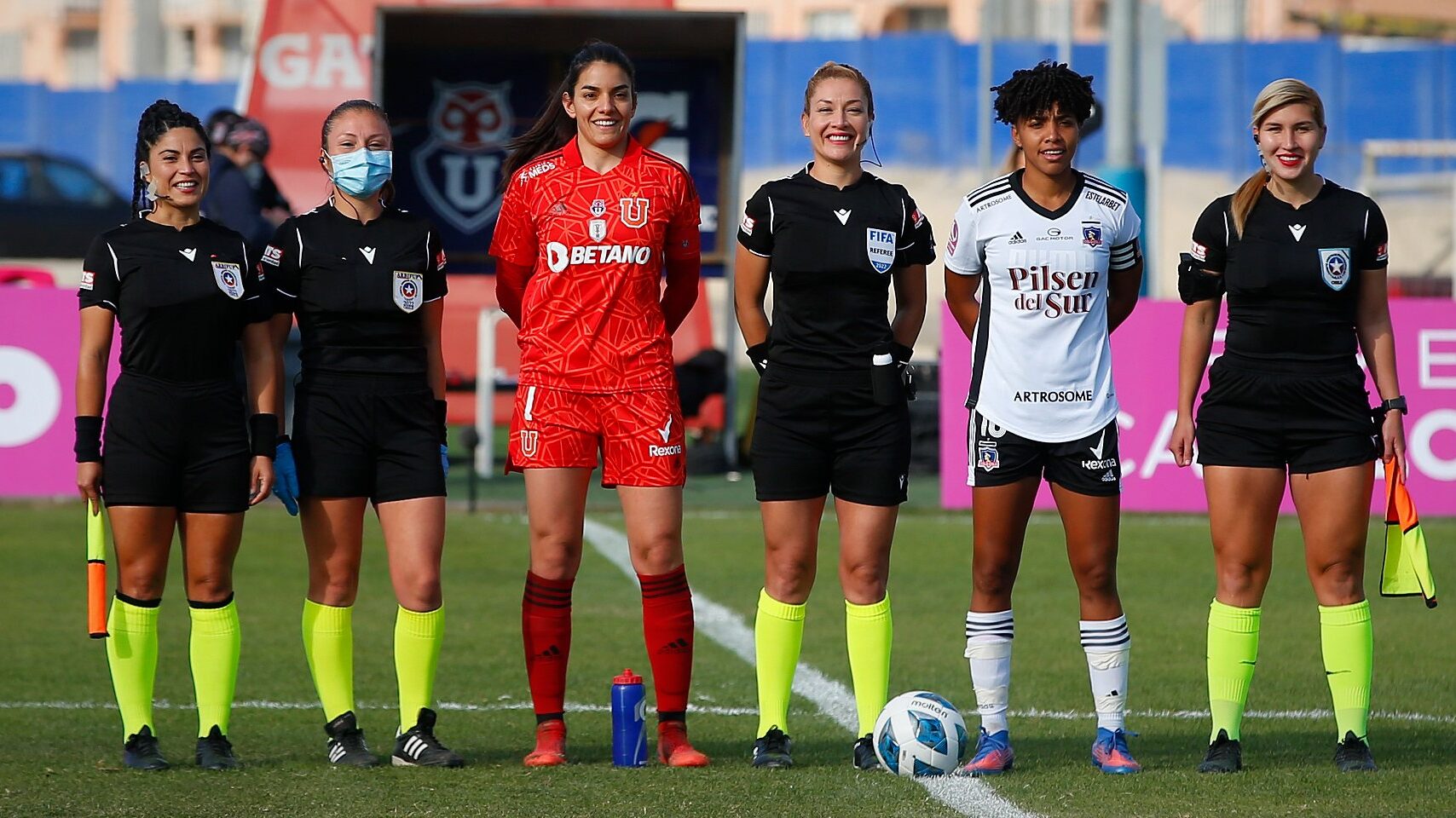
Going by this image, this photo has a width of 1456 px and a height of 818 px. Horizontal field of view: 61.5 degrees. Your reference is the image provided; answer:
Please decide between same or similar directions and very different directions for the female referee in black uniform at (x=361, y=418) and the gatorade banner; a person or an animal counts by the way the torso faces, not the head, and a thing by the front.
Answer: same or similar directions

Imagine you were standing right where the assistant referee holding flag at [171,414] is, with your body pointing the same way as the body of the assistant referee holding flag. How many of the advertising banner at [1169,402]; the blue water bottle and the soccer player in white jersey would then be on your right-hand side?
0

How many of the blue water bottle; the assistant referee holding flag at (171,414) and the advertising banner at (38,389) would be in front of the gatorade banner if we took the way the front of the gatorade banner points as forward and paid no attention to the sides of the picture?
3

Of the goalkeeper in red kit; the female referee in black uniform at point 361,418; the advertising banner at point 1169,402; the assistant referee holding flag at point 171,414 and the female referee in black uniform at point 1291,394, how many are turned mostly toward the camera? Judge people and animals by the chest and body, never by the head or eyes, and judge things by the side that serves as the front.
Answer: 5

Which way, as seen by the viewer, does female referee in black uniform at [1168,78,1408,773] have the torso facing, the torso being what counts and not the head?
toward the camera

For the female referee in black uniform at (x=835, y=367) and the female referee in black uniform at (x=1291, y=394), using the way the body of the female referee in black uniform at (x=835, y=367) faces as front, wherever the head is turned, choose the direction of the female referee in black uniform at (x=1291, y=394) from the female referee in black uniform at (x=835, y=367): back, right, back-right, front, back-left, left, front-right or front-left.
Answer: left

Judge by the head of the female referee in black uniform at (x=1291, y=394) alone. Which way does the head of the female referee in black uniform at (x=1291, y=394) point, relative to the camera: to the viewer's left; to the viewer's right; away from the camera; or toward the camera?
toward the camera

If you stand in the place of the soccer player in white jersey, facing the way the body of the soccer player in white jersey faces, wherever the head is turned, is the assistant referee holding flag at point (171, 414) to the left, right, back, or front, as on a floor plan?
right

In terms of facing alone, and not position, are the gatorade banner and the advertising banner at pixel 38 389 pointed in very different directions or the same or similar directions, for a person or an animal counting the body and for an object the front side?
same or similar directions

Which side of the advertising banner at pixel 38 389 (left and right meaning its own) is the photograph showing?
front

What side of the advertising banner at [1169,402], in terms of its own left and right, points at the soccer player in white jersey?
front

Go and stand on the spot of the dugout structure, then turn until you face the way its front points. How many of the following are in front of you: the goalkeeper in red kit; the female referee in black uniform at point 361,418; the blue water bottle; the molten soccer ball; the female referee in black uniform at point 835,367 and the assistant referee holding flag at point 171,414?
6

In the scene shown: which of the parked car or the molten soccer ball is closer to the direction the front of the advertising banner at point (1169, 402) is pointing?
the molten soccer ball

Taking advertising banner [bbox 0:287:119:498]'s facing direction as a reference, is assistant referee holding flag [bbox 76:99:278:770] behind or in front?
in front

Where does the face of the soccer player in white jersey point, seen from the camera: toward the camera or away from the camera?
toward the camera

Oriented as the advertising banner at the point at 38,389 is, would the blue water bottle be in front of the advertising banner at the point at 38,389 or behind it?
in front

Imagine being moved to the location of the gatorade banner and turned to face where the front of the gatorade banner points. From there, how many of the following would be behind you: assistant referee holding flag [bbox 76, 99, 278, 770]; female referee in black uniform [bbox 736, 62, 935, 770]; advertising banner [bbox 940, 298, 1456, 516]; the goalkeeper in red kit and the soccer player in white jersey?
0

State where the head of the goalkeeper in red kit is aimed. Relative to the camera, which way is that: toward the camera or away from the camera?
toward the camera

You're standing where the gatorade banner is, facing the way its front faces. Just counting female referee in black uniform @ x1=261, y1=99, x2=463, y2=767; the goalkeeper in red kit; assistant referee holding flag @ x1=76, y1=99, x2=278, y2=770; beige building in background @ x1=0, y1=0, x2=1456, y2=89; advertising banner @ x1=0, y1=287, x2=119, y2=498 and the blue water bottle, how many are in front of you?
5

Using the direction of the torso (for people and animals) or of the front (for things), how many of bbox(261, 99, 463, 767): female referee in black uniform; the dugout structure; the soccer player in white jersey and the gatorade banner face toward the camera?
4
